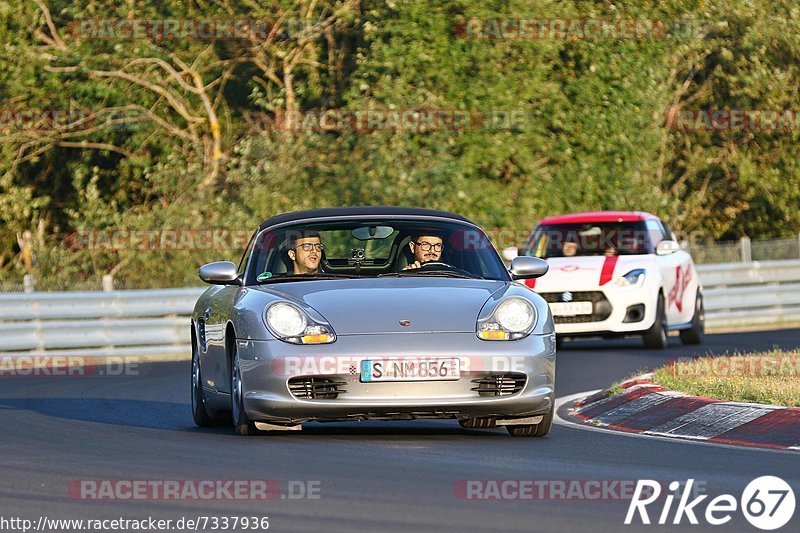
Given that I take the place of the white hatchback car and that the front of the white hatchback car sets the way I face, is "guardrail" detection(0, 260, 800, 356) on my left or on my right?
on my right

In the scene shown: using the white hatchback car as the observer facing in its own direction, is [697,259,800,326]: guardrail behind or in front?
behind

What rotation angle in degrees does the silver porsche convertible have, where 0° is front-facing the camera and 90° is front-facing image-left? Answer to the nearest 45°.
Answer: approximately 0°

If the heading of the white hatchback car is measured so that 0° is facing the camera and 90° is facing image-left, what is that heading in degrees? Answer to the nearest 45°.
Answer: approximately 45°

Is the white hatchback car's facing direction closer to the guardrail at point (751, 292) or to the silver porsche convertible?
the silver porsche convertible

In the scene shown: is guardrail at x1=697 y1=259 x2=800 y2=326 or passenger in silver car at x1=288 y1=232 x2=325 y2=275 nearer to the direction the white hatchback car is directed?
the passenger in silver car

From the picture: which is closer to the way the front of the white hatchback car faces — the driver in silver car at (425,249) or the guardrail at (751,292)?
the driver in silver car

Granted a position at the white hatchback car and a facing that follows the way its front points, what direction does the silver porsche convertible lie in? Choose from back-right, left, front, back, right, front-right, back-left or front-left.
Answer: front-left

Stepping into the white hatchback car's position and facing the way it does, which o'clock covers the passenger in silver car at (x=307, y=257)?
The passenger in silver car is roughly at 11 o'clock from the white hatchback car.
